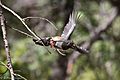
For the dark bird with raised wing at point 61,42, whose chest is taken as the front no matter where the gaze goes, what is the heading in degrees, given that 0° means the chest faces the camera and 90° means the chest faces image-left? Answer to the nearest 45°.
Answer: approximately 90°

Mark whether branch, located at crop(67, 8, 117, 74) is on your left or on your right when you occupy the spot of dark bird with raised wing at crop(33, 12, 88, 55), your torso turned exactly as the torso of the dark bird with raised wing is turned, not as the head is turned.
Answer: on your right
